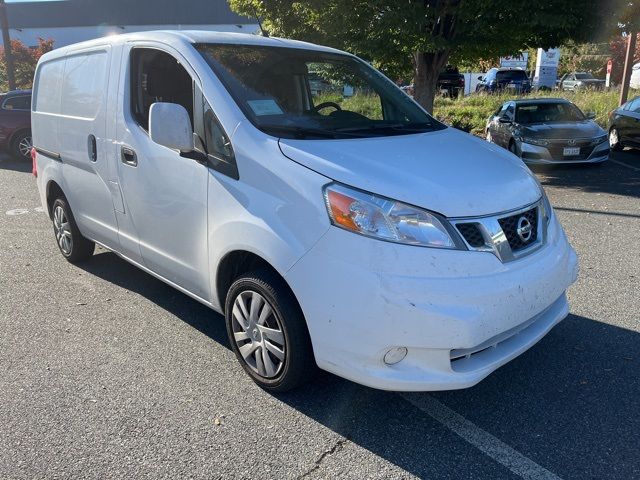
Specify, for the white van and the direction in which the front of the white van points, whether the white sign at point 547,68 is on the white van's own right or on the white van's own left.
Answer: on the white van's own left

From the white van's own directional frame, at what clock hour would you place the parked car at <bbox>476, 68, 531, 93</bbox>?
The parked car is roughly at 8 o'clock from the white van.

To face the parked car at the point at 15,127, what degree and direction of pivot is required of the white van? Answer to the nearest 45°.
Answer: approximately 180°

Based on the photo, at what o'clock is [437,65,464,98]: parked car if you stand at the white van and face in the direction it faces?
The parked car is roughly at 8 o'clock from the white van.

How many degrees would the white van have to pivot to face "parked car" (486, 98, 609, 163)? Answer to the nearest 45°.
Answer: approximately 90° to its left

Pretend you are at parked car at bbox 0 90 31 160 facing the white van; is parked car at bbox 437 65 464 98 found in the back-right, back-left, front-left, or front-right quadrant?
back-left

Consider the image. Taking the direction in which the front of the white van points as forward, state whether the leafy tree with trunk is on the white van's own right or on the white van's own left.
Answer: on the white van's own left

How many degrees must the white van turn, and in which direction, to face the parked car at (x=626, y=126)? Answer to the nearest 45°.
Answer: approximately 90° to its left

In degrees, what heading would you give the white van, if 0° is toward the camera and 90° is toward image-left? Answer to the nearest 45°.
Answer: approximately 315°
